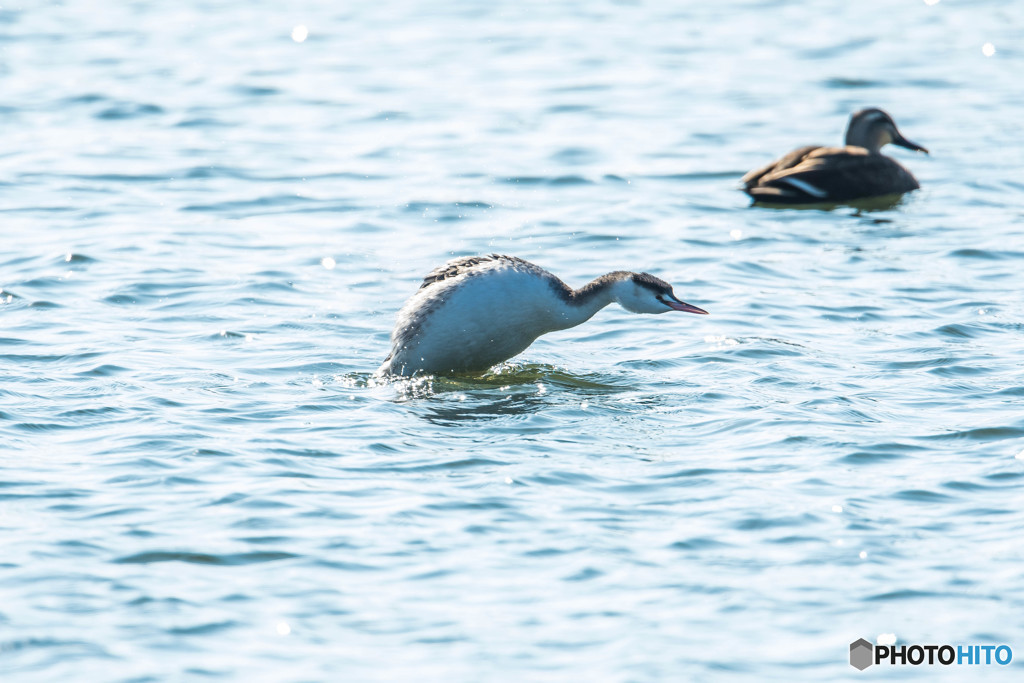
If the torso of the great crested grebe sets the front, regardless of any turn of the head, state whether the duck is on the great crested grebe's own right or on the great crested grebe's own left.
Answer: on the great crested grebe's own left

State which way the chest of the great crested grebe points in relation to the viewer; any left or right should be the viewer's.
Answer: facing to the right of the viewer

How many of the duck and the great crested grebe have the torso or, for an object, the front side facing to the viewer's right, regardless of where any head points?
2

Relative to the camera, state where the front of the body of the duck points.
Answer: to the viewer's right

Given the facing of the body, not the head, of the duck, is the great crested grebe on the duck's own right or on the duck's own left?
on the duck's own right
